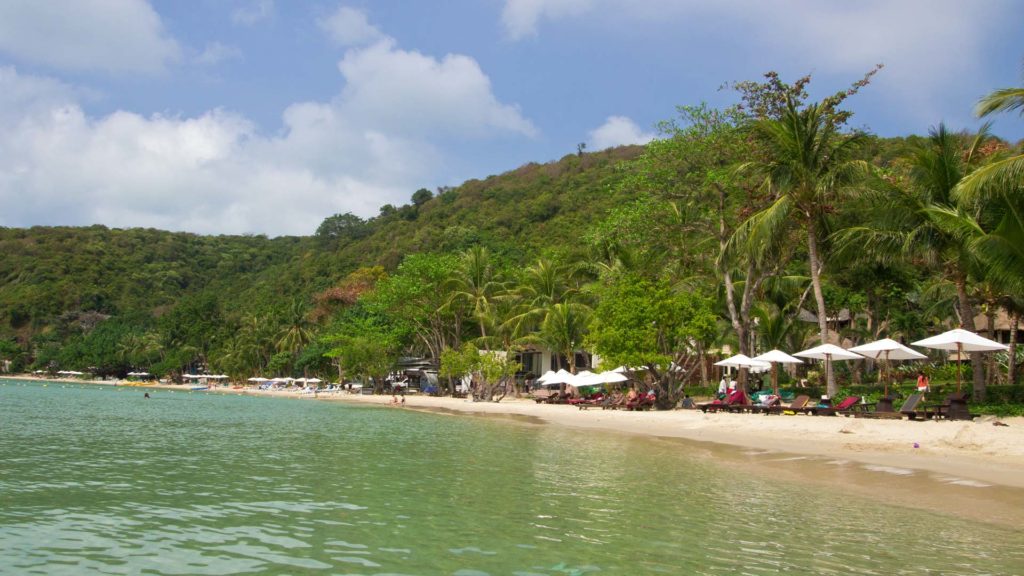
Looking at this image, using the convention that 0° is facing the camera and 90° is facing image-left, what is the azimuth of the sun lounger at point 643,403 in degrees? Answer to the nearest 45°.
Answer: approximately 45°

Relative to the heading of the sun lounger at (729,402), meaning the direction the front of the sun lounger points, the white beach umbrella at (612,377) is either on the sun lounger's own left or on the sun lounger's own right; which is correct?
on the sun lounger's own right

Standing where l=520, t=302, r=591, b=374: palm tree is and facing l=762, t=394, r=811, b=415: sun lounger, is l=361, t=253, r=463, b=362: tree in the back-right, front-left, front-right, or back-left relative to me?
back-right

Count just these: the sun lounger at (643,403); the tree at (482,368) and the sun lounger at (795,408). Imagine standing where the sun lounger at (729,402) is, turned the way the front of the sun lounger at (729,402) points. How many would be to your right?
2

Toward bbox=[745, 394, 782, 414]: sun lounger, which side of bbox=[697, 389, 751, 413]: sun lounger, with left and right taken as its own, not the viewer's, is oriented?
left

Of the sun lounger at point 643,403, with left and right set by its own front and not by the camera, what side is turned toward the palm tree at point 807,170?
left

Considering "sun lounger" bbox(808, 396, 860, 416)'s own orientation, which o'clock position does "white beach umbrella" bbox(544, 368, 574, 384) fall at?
The white beach umbrella is roughly at 3 o'clock from the sun lounger.

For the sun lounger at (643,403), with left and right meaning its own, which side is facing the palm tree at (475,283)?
right

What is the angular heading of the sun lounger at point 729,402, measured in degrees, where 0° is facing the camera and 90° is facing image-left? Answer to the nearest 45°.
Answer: approximately 45°
